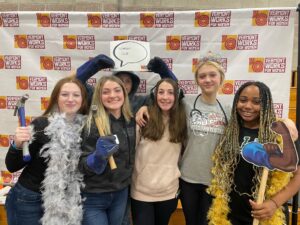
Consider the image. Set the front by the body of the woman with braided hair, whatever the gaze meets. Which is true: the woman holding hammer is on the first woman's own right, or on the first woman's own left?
on the first woman's own right

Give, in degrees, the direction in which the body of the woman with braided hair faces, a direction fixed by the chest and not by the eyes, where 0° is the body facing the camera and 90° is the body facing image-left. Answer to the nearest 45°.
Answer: approximately 0°

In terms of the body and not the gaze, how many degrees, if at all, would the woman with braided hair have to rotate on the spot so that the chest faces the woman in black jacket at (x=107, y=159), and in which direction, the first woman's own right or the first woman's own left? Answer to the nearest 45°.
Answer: approximately 90° to the first woman's own right
